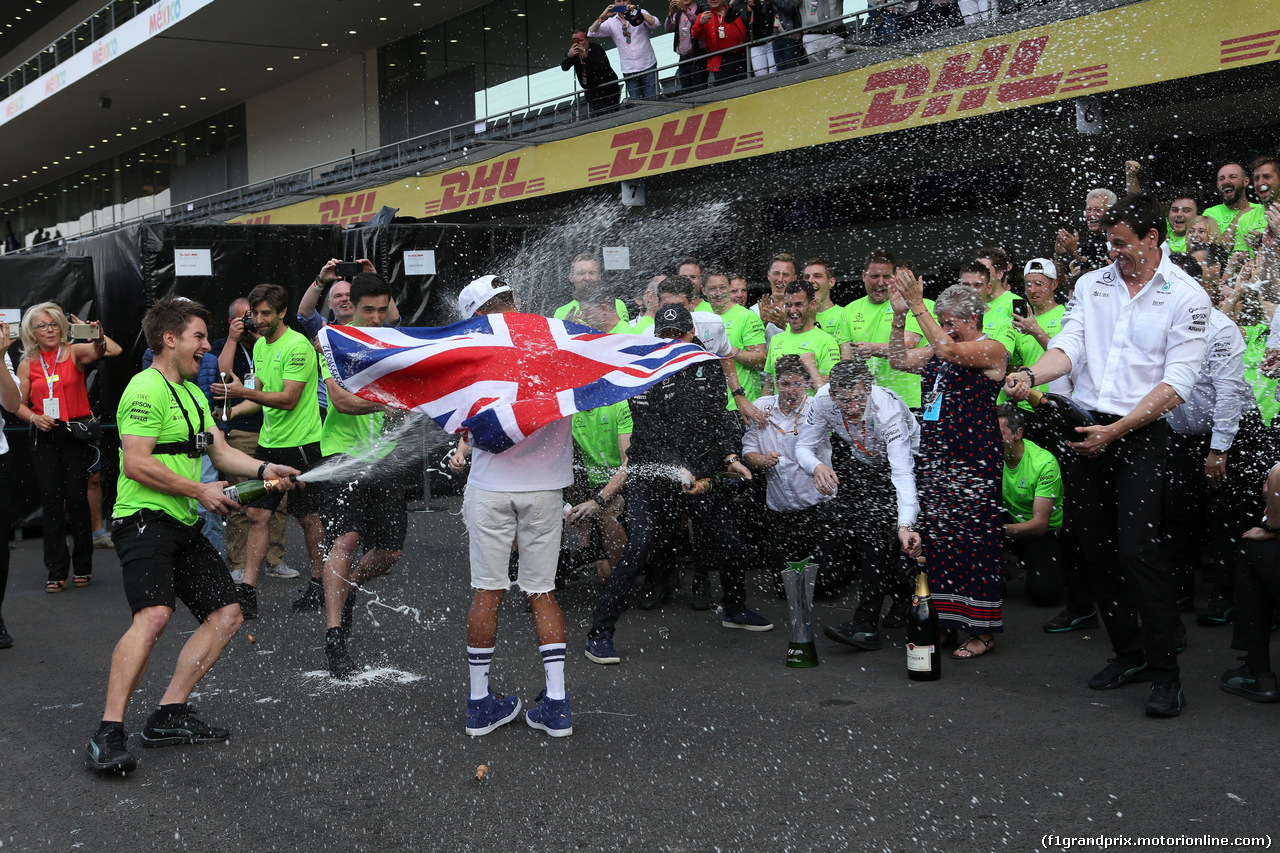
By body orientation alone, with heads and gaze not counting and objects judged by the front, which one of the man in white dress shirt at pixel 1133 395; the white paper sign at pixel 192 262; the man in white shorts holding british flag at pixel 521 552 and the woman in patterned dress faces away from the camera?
the man in white shorts holding british flag

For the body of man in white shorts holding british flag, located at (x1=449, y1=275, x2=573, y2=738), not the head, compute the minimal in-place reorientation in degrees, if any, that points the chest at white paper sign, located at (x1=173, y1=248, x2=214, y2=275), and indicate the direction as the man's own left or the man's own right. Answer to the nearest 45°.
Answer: approximately 45° to the man's own left

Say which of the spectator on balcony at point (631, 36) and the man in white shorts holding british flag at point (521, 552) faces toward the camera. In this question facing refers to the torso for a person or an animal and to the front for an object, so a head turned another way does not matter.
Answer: the spectator on balcony

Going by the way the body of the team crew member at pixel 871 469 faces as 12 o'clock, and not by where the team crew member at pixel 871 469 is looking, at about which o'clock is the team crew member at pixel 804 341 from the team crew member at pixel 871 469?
the team crew member at pixel 804 341 is roughly at 4 o'clock from the team crew member at pixel 871 469.

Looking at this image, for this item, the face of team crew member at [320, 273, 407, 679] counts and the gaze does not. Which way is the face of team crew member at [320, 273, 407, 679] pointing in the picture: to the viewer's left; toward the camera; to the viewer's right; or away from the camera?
toward the camera

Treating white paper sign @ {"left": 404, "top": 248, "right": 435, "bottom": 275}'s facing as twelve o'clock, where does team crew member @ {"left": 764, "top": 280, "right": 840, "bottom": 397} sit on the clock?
The team crew member is roughly at 11 o'clock from the white paper sign.

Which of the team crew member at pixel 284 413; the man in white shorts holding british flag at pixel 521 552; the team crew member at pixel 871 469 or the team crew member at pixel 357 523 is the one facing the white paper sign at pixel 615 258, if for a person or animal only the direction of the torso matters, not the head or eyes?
the man in white shorts holding british flag at pixel 521 552

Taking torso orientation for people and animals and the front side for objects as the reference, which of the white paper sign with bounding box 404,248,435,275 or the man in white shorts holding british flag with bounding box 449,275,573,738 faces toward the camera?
the white paper sign

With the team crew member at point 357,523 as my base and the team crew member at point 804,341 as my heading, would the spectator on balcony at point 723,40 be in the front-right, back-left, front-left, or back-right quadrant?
front-left

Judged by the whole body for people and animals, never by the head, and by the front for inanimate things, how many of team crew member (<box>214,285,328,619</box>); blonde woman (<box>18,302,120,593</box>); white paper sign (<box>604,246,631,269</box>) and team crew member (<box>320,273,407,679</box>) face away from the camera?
0

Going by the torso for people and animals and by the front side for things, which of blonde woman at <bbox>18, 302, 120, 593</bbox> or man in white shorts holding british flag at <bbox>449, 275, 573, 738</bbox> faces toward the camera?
the blonde woman

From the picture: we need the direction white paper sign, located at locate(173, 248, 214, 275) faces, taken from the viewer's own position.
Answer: facing the viewer

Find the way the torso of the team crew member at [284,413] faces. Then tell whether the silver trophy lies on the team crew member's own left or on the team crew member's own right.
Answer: on the team crew member's own left

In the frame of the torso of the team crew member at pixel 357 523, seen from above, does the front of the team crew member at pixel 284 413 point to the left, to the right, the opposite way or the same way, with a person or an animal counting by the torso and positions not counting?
to the right

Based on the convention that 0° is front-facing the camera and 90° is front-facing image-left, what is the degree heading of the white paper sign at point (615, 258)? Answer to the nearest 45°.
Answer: approximately 0°

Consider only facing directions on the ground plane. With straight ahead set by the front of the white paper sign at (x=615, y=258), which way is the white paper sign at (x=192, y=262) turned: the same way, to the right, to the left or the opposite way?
the same way

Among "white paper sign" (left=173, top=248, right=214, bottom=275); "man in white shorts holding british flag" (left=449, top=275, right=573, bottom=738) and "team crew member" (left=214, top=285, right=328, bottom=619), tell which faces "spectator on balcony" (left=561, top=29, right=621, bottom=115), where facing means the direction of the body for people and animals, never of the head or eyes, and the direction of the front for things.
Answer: "man in white shorts holding british flag" (left=449, top=275, right=573, bottom=738)

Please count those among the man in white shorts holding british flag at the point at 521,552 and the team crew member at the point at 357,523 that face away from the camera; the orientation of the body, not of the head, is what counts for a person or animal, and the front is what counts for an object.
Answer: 1

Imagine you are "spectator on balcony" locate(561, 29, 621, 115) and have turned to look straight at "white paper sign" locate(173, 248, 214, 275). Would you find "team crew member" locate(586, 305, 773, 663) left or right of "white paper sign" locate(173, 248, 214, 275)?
left

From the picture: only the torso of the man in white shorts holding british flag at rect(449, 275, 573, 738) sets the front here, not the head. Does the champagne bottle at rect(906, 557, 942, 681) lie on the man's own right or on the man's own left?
on the man's own right
